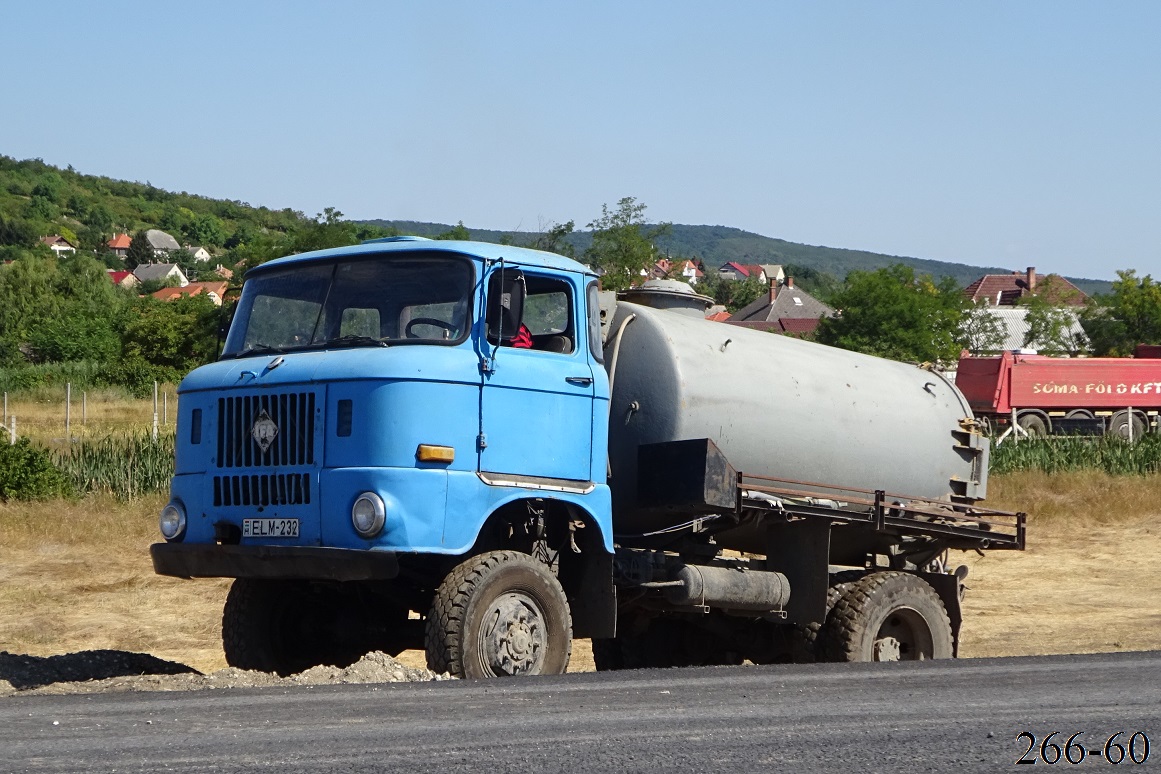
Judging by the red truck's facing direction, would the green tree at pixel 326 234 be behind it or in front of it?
behind

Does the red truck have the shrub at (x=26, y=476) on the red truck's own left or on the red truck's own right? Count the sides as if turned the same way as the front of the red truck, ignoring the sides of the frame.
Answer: on the red truck's own right

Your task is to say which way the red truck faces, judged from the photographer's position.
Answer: facing to the right of the viewer

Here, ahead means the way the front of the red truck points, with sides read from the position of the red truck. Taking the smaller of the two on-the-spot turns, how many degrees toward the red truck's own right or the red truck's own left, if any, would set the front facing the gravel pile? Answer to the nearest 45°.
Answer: approximately 90° to the red truck's own right
